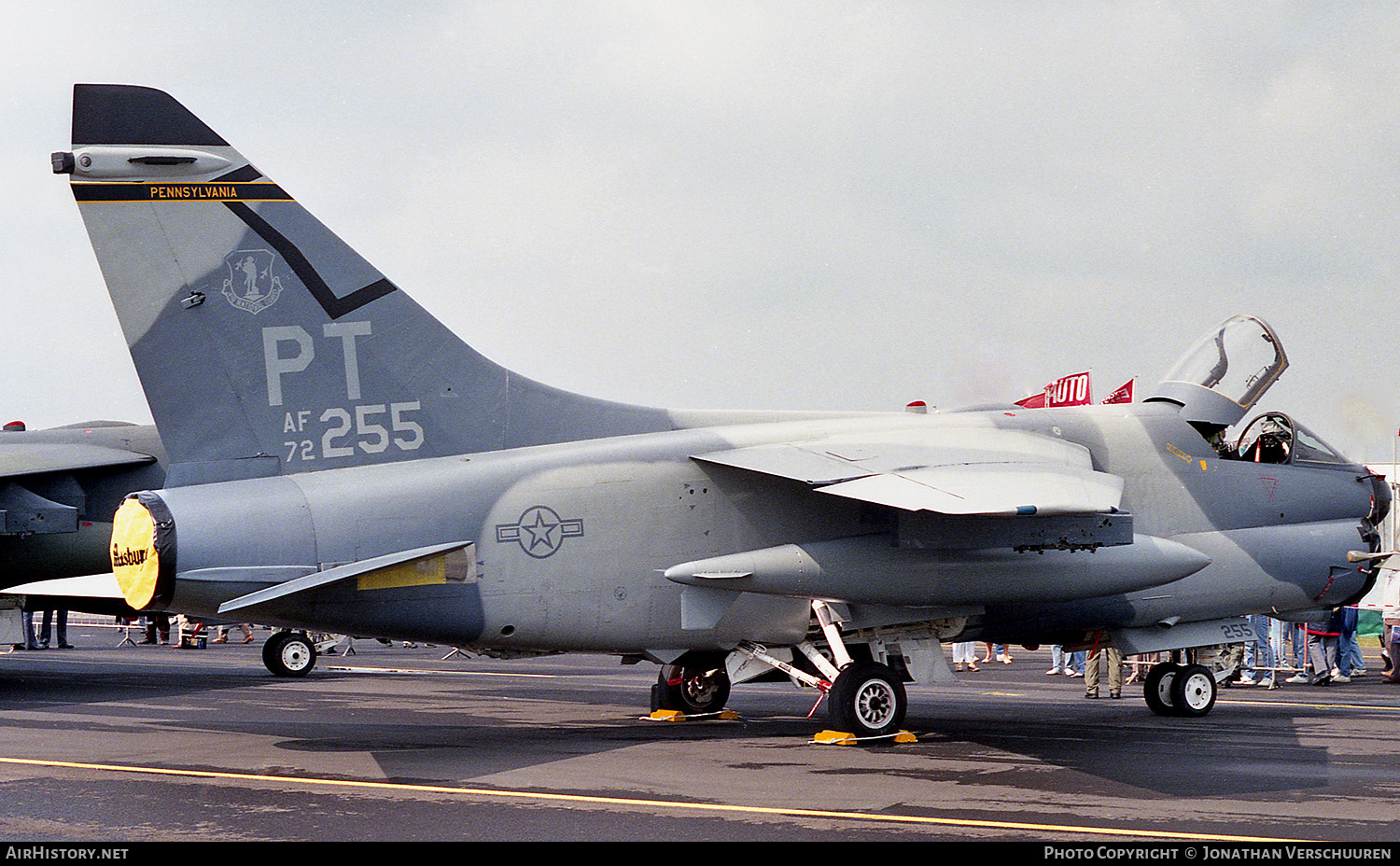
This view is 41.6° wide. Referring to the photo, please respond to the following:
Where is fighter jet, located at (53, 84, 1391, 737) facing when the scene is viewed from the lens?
facing away from the viewer and to the right of the viewer
